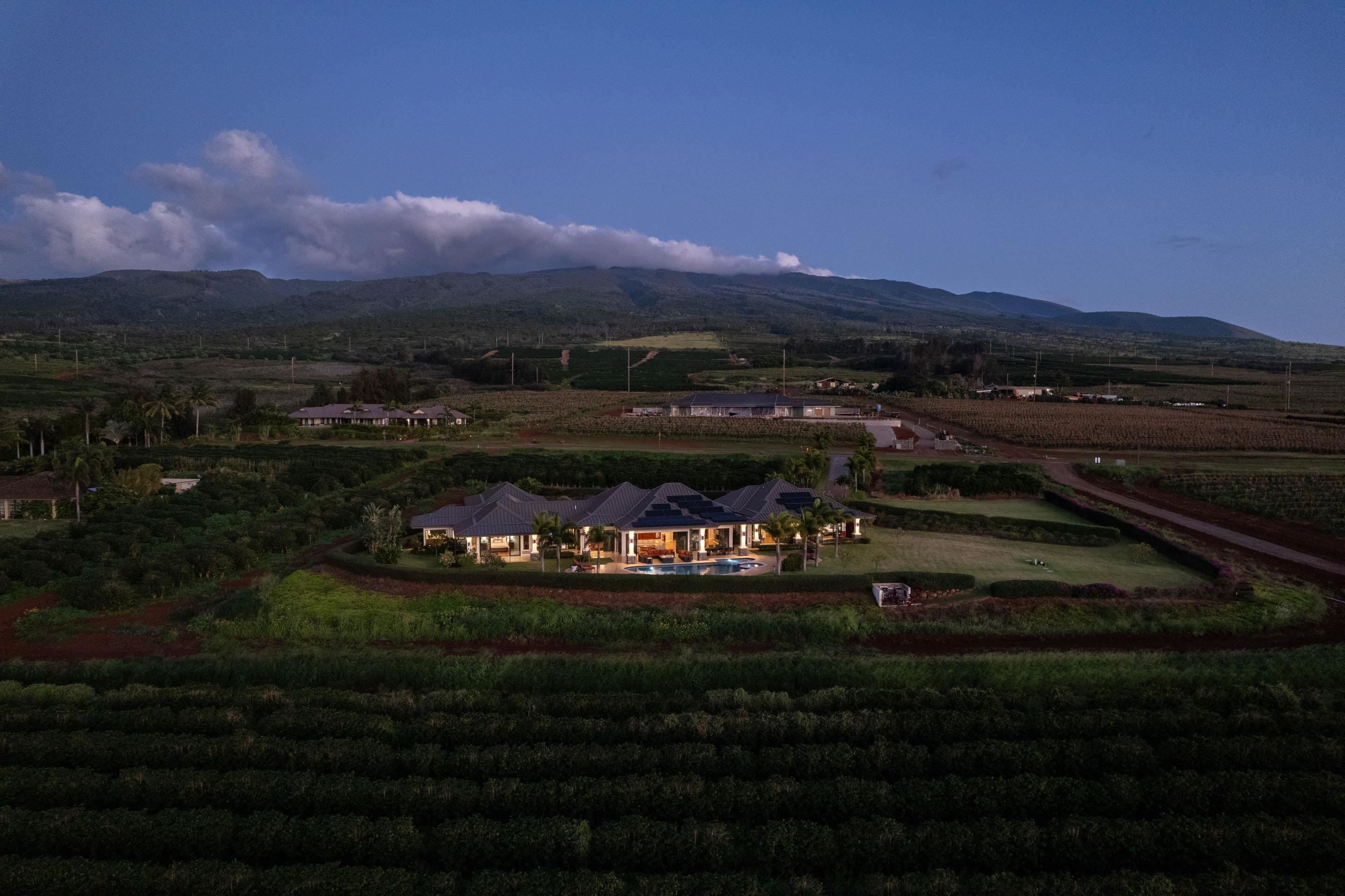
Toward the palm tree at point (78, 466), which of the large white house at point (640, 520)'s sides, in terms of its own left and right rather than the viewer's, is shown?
right

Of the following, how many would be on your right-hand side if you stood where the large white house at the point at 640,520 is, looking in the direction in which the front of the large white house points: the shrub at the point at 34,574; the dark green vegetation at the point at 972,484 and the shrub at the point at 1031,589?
1

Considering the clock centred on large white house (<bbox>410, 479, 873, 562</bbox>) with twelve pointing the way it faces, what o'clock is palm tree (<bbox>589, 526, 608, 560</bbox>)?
The palm tree is roughly at 1 o'clock from the large white house.

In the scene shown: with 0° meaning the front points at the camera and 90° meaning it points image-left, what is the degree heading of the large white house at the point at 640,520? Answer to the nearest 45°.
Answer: approximately 0°

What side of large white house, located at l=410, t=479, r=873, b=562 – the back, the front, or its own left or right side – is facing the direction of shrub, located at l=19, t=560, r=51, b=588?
right

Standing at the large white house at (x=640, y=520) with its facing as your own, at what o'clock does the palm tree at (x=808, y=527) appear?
The palm tree is roughly at 10 o'clock from the large white house.

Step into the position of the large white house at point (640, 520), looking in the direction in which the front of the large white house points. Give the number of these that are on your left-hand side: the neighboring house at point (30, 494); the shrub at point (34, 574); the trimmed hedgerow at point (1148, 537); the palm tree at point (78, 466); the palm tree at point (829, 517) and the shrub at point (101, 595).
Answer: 2

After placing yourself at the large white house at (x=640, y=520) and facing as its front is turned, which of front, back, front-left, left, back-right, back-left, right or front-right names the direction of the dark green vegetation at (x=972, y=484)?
back-left

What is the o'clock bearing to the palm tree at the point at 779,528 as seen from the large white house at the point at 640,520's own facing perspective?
The palm tree is roughly at 10 o'clock from the large white house.

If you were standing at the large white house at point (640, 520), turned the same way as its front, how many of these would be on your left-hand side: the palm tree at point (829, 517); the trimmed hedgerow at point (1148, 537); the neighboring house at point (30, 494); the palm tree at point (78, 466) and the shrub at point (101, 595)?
2

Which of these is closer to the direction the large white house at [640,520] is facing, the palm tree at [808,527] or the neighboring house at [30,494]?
the palm tree

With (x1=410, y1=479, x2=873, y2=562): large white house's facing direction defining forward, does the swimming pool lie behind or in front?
in front

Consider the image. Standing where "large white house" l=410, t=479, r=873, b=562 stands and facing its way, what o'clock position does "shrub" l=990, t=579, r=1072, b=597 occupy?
The shrub is roughly at 10 o'clock from the large white house.
